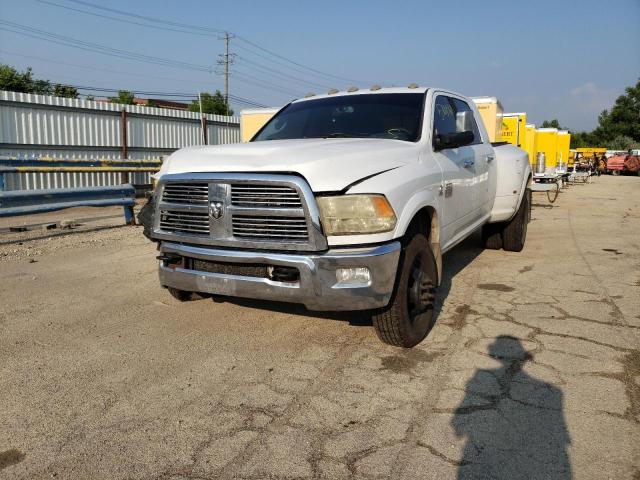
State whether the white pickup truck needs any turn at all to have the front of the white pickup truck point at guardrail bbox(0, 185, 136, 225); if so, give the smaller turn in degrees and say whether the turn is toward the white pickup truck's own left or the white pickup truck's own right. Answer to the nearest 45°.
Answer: approximately 90° to the white pickup truck's own right

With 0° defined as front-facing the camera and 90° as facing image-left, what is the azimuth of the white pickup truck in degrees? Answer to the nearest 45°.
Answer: approximately 45°

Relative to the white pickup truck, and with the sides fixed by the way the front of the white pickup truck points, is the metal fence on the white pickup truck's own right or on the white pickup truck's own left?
on the white pickup truck's own right

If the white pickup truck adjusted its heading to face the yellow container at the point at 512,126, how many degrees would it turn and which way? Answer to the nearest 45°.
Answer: approximately 135° to its right

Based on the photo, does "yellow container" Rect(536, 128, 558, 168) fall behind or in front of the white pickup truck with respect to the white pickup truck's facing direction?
behind

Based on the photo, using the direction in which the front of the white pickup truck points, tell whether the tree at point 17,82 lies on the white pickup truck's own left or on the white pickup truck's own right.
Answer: on the white pickup truck's own right

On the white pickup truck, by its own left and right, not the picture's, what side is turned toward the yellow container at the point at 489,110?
back

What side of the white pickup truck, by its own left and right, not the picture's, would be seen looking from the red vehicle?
back

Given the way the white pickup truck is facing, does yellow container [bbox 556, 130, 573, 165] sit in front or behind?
behind

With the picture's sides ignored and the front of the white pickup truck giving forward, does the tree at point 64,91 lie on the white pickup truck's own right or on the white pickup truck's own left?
on the white pickup truck's own right

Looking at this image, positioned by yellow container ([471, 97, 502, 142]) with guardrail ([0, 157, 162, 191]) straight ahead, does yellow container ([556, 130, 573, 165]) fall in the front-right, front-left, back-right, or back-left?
back-right
